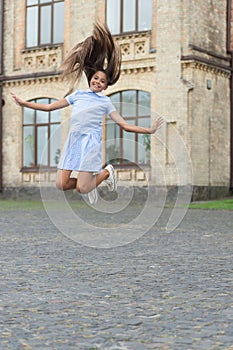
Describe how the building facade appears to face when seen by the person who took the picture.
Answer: facing the viewer

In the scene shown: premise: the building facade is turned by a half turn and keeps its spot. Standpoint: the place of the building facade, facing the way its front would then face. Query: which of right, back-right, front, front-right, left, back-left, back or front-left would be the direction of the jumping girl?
back

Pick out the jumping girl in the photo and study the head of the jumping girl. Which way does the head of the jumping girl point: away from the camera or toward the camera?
toward the camera
